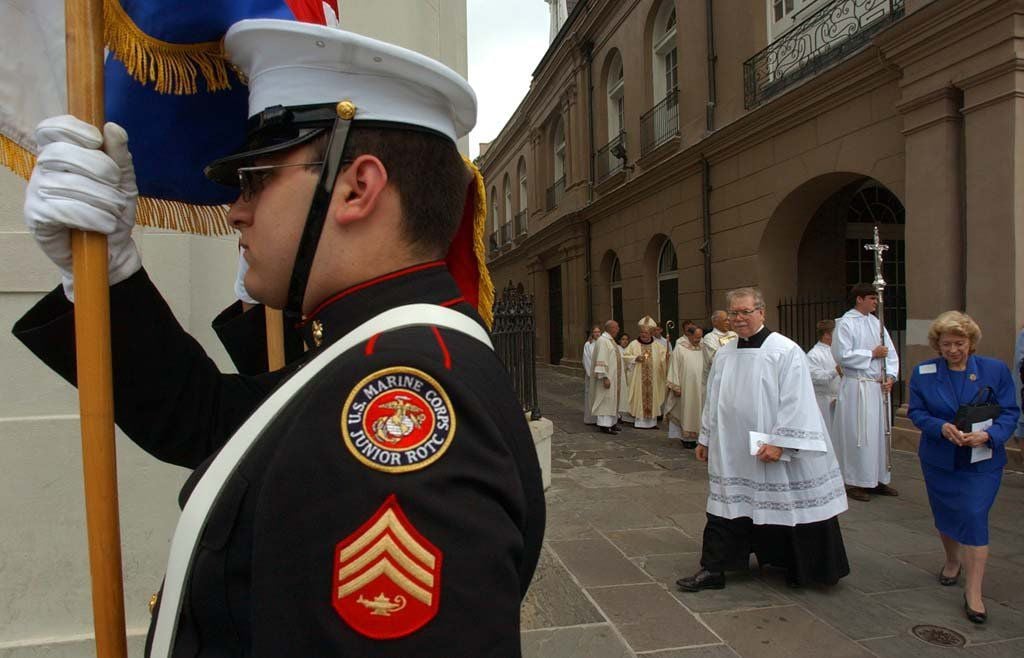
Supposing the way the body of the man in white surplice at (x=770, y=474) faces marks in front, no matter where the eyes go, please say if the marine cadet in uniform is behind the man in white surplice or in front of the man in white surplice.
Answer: in front

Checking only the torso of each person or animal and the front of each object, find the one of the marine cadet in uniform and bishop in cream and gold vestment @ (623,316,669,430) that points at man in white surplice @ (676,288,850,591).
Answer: the bishop in cream and gold vestment

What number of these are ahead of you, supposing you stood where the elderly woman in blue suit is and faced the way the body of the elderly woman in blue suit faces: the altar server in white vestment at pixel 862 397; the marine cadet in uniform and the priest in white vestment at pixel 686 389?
1

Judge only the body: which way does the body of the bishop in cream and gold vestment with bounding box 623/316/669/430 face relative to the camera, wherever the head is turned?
toward the camera

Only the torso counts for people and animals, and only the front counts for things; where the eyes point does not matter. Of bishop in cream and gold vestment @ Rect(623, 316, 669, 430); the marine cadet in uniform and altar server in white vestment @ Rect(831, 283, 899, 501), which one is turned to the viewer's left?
the marine cadet in uniform

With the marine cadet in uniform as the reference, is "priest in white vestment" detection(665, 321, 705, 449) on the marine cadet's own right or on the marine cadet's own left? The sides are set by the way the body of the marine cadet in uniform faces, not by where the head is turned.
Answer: on the marine cadet's own right

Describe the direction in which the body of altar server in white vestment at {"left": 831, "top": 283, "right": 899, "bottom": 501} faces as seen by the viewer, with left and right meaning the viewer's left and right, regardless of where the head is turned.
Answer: facing the viewer and to the right of the viewer

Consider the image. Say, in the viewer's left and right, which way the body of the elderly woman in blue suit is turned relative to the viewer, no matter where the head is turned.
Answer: facing the viewer

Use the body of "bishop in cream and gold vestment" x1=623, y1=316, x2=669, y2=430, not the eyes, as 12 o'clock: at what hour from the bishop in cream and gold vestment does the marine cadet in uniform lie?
The marine cadet in uniform is roughly at 12 o'clock from the bishop in cream and gold vestment.

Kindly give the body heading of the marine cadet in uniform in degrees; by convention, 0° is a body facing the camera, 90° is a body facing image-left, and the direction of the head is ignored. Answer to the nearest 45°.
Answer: approximately 90°

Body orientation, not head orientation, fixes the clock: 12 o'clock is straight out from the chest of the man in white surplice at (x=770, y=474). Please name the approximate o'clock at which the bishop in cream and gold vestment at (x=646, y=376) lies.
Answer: The bishop in cream and gold vestment is roughly at 4 o'clock from the man in white surplice.
